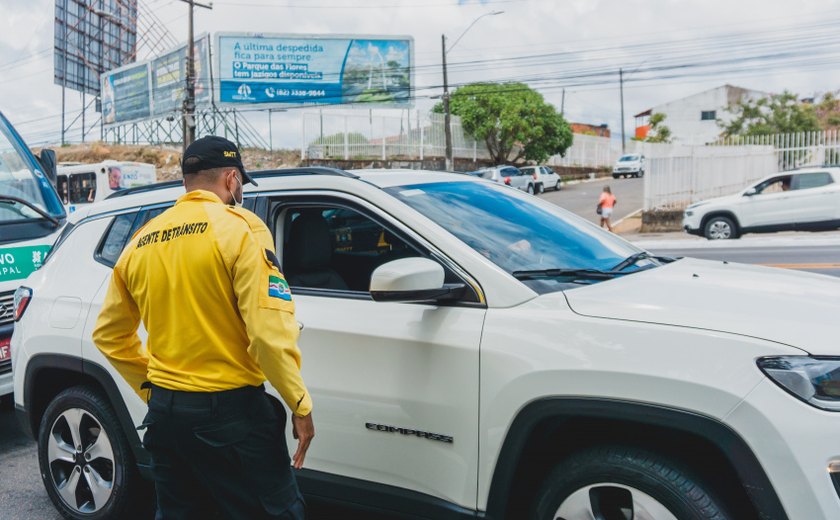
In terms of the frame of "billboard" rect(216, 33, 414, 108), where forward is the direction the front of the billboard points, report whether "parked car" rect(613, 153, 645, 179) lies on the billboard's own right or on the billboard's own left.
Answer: on the billboard's own left

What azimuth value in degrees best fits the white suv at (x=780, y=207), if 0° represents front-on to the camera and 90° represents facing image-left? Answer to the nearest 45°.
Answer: approximately 90°

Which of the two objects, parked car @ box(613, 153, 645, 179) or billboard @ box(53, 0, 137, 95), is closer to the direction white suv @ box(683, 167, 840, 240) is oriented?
the billboard

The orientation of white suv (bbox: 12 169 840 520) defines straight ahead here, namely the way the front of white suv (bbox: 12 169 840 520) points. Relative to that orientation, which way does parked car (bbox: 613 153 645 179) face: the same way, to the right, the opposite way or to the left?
to the right

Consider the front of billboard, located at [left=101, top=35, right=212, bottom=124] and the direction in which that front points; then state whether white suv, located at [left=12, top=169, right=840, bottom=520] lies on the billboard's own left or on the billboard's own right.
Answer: on the billboard's own left

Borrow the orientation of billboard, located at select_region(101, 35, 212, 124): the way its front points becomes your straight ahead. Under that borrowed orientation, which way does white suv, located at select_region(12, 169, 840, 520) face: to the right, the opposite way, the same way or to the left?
to the left

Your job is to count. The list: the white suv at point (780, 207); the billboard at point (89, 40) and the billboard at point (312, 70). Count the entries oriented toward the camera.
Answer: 1

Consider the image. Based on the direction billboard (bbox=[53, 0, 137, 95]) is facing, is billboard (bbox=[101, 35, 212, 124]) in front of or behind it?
behind

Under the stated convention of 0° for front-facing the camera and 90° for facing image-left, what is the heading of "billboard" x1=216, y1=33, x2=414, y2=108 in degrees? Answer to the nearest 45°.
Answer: approximately 0°

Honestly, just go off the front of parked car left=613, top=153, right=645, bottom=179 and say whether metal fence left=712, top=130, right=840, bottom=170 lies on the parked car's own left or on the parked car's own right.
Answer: on the parked car's own left
